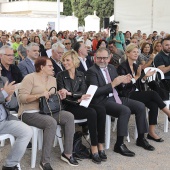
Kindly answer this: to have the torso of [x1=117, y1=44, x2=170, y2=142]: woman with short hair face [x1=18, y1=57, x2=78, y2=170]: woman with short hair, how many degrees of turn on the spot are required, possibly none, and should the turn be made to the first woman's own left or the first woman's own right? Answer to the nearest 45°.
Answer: approximately 90° to the first woman's own right

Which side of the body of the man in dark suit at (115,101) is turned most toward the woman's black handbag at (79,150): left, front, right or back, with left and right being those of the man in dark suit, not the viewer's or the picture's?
right

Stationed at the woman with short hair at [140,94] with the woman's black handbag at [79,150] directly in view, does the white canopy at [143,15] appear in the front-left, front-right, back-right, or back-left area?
back-right

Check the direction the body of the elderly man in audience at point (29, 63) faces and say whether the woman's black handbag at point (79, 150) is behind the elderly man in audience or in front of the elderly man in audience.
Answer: in front

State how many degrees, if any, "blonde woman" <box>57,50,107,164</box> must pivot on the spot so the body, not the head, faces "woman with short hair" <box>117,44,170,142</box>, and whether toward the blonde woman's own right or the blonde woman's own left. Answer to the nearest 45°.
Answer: approximately 90° to the blonde woman's own left

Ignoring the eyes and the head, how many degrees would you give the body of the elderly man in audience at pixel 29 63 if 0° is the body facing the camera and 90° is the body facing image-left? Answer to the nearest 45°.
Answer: approximately 315°

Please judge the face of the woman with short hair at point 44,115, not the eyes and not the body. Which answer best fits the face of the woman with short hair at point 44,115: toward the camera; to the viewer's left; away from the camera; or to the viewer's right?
to the viewer's right

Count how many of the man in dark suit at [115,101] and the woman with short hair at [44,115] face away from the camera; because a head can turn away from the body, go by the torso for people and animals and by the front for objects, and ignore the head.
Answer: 0

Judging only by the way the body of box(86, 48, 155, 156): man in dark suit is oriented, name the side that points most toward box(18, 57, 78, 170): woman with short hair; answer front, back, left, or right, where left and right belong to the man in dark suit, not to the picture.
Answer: right
